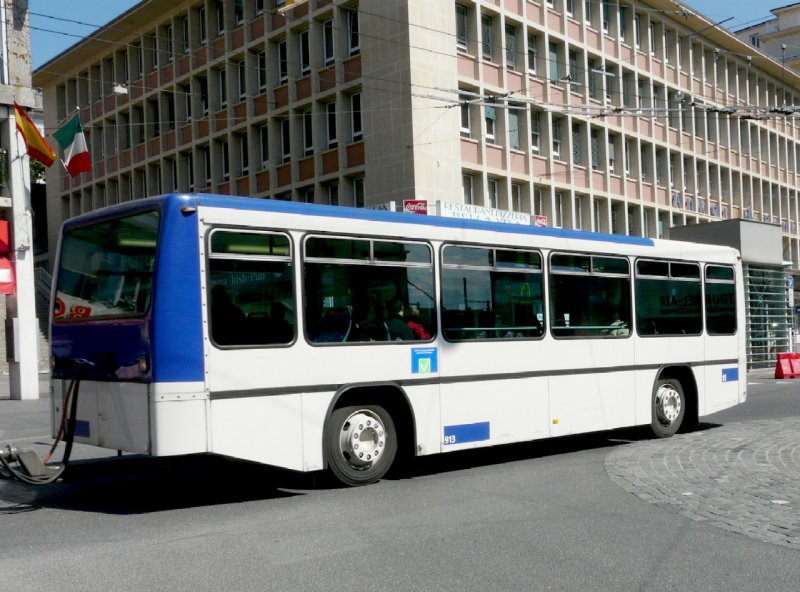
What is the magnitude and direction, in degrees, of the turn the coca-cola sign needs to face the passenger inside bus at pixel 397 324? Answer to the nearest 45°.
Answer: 0° — it already faces them

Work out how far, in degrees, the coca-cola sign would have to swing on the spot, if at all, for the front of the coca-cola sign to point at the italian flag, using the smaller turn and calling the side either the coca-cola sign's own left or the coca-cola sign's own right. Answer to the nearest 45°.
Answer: approximately 45° to the coca-cola sign's own right

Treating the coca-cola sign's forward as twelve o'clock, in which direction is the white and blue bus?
The white and blue bus is roughly at 12 o'clock from the coca-cola sign.

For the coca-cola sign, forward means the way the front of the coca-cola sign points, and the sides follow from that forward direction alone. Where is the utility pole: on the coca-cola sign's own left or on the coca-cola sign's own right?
on the coca-cola sign's own right

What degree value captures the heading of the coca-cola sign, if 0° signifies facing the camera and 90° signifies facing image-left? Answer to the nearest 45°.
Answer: approximately 0°
